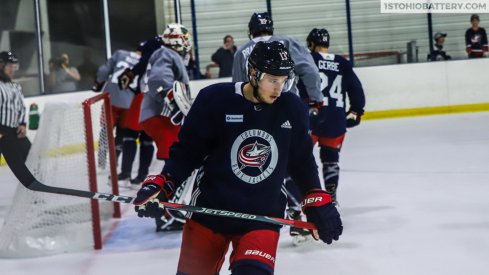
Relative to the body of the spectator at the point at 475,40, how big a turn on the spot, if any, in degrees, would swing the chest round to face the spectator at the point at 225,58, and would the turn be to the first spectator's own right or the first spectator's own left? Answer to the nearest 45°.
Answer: approximately 90° to the first spectator's own right

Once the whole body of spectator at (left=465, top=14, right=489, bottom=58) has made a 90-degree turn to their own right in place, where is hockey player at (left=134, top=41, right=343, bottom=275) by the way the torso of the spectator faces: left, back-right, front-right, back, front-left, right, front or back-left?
left

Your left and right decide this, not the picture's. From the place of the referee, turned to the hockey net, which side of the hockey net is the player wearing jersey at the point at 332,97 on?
left

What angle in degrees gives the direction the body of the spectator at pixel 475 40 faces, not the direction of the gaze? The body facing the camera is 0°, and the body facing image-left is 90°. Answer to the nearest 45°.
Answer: approximately 0°

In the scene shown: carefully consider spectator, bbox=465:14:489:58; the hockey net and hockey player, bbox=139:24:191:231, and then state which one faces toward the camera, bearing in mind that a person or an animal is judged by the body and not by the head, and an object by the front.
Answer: the spectator

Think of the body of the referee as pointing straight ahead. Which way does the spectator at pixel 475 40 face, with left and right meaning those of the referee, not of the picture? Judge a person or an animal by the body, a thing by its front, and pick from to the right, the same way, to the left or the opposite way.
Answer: to the right

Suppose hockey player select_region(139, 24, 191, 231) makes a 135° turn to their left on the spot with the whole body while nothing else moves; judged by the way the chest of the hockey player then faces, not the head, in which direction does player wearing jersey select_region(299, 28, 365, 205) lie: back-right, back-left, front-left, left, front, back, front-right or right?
back-right

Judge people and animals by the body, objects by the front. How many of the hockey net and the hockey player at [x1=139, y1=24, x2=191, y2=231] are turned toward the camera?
0

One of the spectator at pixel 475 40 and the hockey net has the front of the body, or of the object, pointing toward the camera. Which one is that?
the spectator

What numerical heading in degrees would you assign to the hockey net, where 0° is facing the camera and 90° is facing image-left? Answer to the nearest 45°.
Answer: approximately 270°

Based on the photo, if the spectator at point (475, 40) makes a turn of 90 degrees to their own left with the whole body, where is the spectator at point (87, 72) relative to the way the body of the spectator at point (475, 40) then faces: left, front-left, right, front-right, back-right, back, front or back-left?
back

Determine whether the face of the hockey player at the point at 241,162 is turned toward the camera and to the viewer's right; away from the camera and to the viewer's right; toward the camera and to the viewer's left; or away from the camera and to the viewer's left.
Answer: toward the camera and to the viewer's right

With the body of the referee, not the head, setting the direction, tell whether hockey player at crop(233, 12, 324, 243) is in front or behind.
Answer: in front

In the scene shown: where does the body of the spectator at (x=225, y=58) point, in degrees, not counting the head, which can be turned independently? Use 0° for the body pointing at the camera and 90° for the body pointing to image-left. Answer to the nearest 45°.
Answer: approximately 45°
